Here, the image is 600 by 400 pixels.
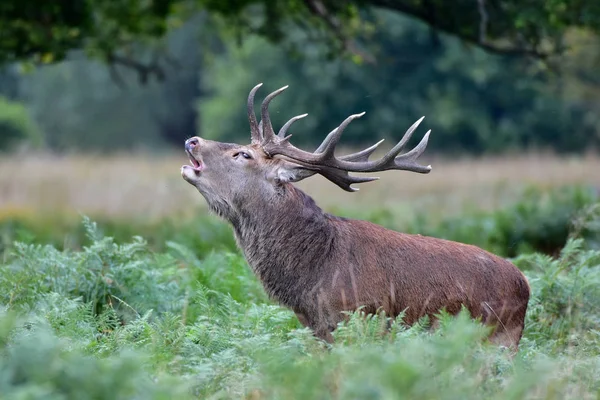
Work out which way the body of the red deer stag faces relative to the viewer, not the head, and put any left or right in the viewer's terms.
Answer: facing to the left of the viewer

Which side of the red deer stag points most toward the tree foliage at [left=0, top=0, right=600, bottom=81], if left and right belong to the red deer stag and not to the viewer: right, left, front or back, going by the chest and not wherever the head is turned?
right

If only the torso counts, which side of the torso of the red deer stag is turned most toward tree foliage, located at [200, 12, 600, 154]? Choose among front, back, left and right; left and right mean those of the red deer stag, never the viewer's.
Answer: right
